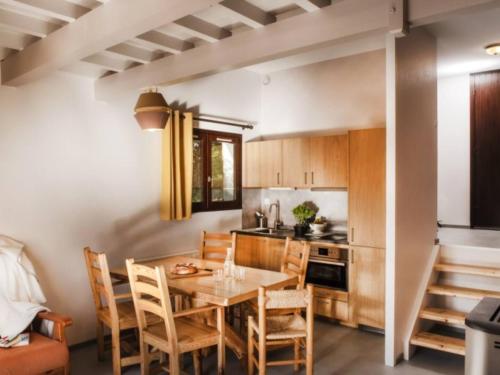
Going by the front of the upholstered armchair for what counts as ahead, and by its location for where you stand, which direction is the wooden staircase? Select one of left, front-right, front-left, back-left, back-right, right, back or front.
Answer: front-left

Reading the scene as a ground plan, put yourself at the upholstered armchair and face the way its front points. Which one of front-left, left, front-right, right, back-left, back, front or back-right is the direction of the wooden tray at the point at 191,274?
front-left

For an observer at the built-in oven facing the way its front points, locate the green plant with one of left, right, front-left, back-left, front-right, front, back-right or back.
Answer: right

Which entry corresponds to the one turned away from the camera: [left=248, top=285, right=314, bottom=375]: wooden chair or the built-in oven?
the wooden chair

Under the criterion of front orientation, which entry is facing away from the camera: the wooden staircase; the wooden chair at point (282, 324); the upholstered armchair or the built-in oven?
the wooden chair

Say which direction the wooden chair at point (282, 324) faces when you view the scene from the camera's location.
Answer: facing away from the viewer

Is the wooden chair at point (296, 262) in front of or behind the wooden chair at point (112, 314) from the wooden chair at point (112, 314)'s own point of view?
in front

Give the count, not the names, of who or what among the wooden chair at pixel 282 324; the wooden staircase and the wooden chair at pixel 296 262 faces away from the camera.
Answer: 1

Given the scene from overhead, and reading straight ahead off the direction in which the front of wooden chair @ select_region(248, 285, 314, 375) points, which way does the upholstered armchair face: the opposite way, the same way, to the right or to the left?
to the right

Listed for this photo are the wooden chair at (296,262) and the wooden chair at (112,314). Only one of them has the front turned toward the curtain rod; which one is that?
the wooden chair at (112,314)

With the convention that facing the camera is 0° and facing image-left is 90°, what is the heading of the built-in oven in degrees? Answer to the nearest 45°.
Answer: approximately 45°

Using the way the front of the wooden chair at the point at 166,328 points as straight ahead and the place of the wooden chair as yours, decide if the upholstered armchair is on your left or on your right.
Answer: on your left

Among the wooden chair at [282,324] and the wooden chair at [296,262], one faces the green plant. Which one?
the wooden chair at [282,324]
